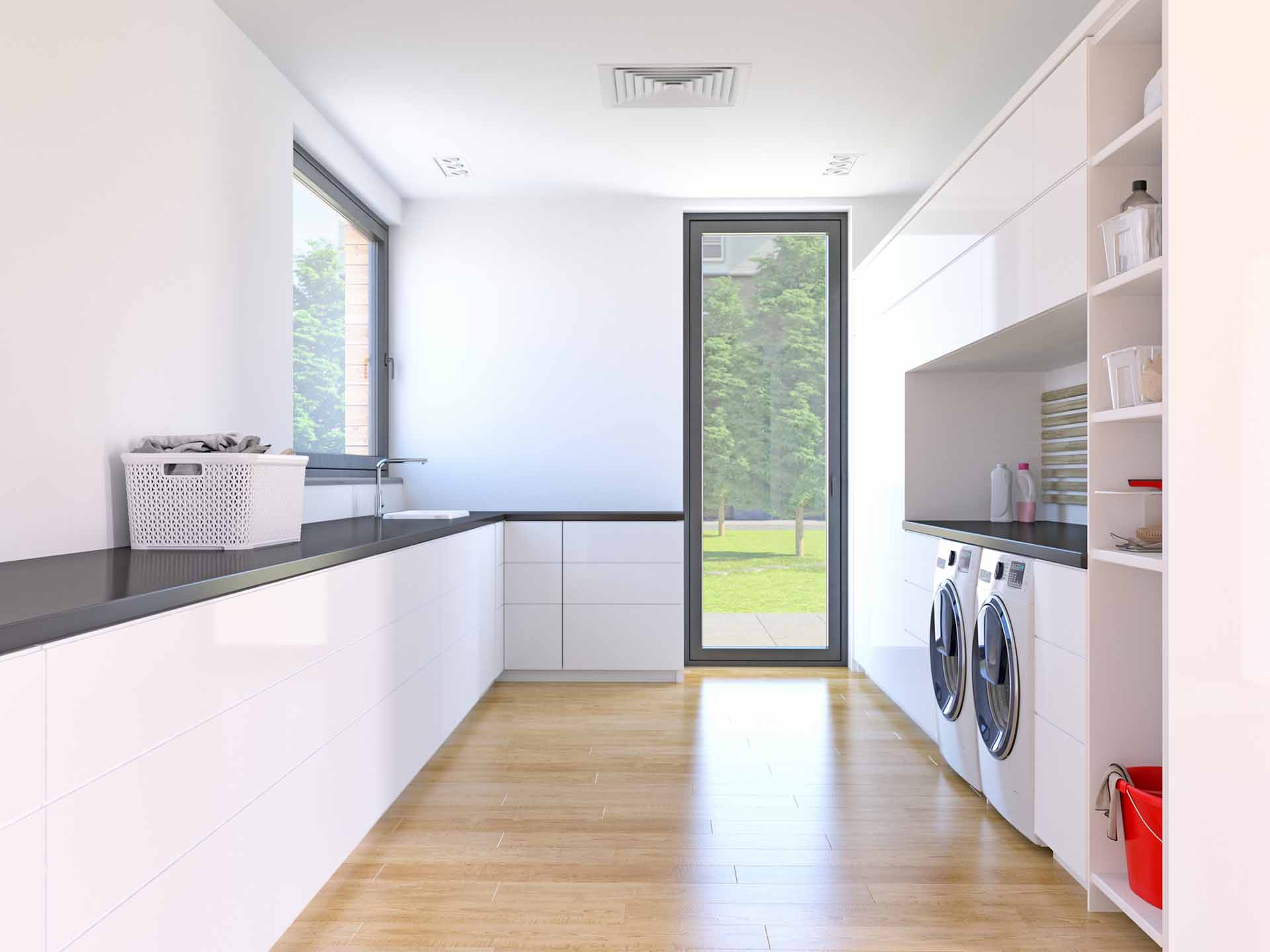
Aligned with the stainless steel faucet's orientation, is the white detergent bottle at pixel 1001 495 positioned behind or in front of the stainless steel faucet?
in front

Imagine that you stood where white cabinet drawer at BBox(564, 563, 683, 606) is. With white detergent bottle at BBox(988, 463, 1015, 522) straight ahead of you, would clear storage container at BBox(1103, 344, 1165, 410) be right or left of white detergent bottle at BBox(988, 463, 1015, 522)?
right

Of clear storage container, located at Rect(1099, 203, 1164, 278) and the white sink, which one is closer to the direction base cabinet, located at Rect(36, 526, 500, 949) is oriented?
the clear storage container

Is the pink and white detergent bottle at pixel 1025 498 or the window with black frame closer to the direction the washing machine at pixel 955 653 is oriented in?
the window with black frame

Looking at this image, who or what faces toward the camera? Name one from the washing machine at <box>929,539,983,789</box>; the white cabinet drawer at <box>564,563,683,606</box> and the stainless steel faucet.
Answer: the white cabinet drawer

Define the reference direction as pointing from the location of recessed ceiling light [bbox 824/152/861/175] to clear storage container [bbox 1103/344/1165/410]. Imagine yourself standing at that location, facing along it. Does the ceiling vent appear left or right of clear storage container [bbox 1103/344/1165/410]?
right

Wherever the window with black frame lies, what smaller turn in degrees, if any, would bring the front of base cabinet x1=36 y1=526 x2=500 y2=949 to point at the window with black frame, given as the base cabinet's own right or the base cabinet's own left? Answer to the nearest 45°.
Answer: approximately 135° to the base cabinet's own left

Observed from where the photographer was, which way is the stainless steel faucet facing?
facing to the right of the viewer

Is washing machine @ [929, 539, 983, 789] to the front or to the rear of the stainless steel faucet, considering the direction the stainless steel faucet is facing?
to the front

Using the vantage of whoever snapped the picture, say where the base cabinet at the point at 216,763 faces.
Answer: facing the viewer and to the right of the viewer

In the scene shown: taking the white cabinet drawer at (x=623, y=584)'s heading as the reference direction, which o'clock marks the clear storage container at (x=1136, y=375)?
The clear storage container is roughly at 11 o'clock from the white cabinet drawer.

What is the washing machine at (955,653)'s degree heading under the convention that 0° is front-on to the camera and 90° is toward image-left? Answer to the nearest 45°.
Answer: approximately 90°
